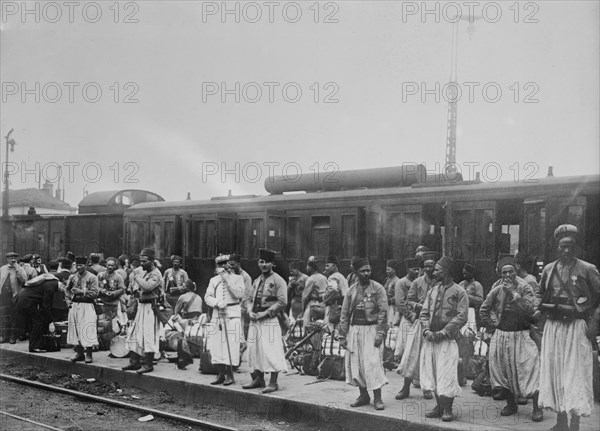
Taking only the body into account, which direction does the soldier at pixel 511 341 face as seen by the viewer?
toward the camera

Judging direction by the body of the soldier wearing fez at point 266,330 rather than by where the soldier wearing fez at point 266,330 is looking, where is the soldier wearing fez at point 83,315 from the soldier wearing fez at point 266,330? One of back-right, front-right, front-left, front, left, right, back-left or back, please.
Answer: right

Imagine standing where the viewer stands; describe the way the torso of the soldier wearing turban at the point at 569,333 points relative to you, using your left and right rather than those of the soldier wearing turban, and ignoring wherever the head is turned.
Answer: facing the viewer

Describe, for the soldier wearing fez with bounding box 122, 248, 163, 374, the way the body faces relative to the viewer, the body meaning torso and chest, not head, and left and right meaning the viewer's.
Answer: facing the viewer and to the left of the viewer

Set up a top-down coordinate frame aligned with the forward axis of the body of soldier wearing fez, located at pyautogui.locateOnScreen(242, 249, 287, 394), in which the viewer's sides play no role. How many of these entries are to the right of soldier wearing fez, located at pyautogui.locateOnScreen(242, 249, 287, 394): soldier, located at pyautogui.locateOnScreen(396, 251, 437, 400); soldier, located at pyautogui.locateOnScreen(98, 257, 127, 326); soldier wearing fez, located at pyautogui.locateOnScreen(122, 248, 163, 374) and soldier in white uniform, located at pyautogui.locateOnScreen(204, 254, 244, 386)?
3
